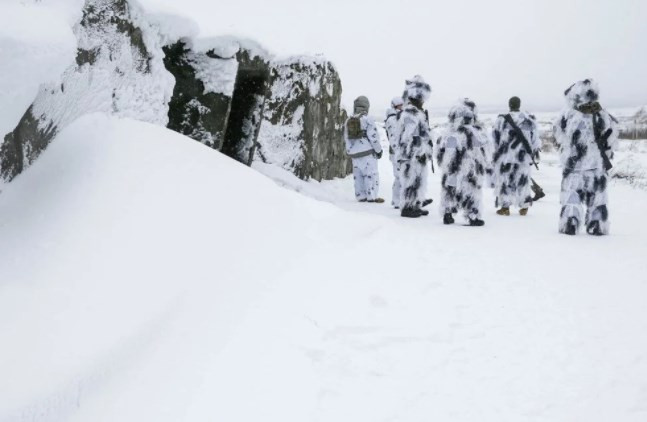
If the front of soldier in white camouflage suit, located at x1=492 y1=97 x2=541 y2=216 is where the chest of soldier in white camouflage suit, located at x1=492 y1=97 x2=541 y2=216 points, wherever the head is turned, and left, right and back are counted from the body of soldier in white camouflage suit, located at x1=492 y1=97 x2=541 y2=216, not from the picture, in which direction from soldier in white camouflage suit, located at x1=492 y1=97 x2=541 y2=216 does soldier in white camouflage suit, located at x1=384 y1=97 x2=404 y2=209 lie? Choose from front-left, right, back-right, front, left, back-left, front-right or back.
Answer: left

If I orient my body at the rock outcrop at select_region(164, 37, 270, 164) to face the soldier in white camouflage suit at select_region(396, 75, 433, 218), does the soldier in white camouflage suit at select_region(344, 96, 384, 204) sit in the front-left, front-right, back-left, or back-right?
front-left

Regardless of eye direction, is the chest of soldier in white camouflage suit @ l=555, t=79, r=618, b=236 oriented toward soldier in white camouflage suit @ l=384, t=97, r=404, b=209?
no

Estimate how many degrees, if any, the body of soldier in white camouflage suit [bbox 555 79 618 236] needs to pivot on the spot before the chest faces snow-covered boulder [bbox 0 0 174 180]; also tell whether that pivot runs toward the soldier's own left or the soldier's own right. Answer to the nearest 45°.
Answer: approximately 135° to the soldier's own left

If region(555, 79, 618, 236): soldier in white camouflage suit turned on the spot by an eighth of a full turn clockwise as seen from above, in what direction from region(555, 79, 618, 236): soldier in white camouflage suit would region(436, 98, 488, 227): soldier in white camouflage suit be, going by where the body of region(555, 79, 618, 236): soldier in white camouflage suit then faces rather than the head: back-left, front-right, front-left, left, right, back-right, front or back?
back-left

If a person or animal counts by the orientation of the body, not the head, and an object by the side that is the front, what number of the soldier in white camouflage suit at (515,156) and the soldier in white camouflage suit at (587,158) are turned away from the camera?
2

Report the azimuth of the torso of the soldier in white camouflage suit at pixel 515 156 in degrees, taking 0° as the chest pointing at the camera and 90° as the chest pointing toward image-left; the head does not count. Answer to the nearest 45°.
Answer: approximately 180°

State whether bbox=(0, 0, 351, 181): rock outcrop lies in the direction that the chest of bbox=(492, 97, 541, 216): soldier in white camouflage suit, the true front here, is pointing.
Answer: no

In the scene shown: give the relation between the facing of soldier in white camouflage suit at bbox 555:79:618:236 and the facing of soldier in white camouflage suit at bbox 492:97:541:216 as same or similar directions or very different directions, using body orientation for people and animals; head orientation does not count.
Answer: same or similar directions

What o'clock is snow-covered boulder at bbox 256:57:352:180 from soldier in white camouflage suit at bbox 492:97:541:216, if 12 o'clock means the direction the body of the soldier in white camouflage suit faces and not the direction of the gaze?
The snow-covered boulder is roughly at 9 o'clock from the soldier in white camouflage suit.

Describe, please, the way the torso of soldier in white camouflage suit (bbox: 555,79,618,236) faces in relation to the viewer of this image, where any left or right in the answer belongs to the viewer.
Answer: facing away from the viewer

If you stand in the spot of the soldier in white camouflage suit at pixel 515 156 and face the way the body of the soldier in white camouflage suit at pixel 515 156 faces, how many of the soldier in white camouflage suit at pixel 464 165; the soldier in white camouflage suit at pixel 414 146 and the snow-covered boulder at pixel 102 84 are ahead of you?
0

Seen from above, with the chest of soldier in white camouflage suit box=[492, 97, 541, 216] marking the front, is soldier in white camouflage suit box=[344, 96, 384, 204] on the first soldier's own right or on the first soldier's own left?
on the first soldier's own left

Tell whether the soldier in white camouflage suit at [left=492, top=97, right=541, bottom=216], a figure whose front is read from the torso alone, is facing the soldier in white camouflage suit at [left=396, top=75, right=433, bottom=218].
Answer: no
